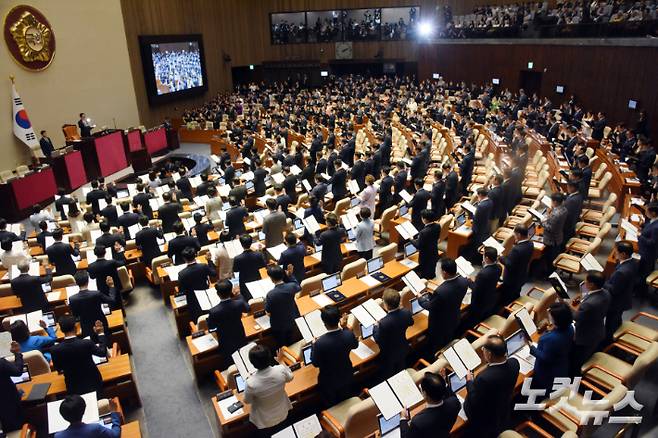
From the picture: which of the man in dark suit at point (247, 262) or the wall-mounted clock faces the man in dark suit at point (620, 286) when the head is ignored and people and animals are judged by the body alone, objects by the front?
the wall-mounted clock

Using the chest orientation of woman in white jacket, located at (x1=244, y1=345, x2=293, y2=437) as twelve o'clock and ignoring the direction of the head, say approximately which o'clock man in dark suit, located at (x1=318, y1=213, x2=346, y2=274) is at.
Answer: The man in dark suit is roughly at 2 o'clock from the woman in white jacket.

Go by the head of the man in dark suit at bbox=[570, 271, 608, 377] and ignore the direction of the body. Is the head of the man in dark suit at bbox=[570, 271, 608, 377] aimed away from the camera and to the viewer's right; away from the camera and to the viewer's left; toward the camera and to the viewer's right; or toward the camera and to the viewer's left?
away from the camera and to the viewer's left

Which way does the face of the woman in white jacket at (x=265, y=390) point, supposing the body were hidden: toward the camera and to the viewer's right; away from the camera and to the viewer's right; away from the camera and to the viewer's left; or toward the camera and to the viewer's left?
away from the camera and to the viewer's left

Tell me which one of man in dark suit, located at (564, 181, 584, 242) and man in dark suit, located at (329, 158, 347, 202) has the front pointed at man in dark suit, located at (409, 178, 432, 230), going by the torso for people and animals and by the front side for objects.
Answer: man in dark suit, located at (564, 181, 584, 242)

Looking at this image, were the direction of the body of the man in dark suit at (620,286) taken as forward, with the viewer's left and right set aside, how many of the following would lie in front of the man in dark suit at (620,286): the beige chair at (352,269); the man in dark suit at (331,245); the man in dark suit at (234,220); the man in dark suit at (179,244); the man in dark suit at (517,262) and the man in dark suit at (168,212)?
6

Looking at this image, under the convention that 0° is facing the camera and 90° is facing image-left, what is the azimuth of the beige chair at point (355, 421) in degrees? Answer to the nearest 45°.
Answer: approximately 135°

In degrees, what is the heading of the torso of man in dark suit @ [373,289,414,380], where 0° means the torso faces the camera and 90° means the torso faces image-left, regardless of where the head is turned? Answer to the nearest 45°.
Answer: approximately 135°

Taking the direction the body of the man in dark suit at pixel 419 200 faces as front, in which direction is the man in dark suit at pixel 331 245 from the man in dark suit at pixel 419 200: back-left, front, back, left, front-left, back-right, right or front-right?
left

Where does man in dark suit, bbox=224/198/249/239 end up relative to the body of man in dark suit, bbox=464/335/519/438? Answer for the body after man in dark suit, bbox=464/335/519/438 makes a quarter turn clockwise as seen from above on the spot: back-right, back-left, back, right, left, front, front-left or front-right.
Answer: left

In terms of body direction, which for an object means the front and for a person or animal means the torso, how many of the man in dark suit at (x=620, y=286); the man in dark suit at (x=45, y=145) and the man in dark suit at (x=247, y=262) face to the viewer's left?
1

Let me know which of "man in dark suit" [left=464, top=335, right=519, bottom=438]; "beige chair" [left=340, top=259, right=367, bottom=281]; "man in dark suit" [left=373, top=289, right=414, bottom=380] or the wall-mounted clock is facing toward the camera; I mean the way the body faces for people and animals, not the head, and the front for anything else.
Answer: the wall-mounted clock

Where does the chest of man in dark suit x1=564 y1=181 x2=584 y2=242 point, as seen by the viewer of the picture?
to the viewer's left

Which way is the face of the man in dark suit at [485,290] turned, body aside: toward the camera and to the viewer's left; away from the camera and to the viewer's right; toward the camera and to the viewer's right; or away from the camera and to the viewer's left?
away from the camera and to the viewer's left

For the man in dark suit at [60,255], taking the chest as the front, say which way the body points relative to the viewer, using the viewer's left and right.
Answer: facing away from the viewer

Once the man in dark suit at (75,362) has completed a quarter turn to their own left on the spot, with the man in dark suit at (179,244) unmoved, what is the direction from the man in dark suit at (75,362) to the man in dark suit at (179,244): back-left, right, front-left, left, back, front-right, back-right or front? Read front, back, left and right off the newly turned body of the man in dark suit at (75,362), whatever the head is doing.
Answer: back-right
